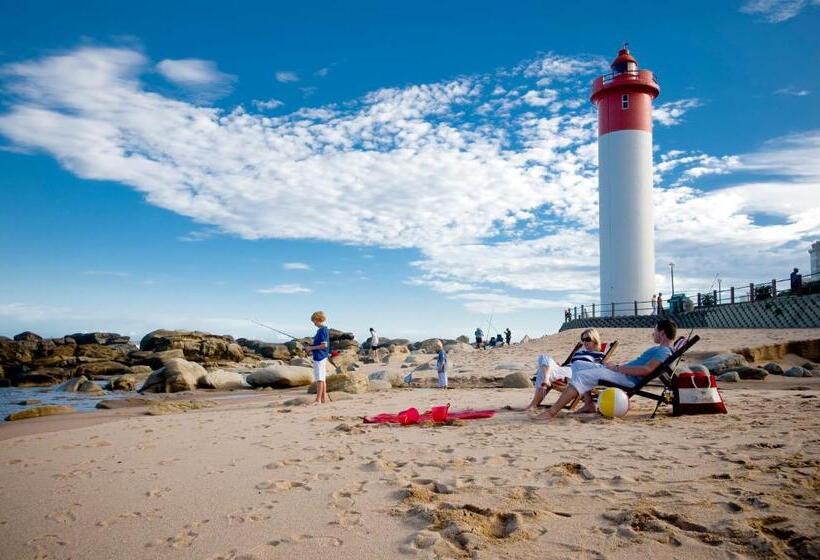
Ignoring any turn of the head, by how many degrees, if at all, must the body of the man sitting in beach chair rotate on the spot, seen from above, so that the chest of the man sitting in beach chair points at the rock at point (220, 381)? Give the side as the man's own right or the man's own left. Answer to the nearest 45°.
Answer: approximately 45° to the man's own right

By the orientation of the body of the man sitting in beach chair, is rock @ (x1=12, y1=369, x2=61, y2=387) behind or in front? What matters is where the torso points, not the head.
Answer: in front

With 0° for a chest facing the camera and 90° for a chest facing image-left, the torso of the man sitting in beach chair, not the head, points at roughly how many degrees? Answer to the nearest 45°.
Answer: approximately 90°

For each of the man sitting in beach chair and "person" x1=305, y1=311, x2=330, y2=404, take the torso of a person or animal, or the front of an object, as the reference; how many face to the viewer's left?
2

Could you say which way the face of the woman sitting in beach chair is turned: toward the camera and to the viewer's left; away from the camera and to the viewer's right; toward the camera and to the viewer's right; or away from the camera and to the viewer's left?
toward the camera and to the viewer's left

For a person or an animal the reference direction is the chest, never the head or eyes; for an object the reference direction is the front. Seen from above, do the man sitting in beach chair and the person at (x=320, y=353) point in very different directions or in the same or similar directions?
same or similar directions

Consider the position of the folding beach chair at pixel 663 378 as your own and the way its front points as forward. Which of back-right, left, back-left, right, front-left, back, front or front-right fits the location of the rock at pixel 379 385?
front-right

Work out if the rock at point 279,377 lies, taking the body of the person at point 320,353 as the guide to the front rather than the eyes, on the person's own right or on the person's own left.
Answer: on the person's own right

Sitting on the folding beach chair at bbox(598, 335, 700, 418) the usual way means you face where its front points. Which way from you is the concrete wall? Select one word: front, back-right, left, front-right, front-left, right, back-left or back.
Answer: right

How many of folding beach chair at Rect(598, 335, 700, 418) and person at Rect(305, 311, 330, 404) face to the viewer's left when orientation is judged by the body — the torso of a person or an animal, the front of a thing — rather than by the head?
2

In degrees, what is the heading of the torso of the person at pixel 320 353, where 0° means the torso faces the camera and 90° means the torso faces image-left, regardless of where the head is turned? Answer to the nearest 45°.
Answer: approximately 90°

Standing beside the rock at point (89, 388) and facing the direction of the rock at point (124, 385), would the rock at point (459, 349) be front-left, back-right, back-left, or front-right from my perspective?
front-left
